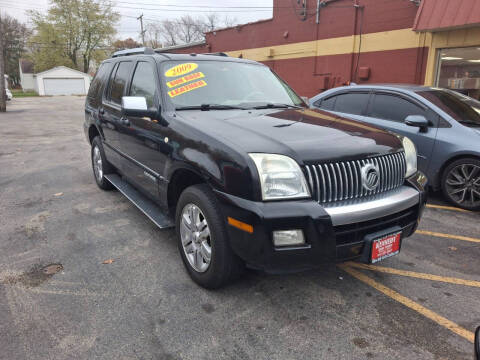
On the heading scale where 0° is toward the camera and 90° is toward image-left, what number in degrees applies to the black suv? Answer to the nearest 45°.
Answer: approximately 315°

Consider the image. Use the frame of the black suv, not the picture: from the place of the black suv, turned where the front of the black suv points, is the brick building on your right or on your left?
on your left

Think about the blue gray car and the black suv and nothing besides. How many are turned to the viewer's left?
0

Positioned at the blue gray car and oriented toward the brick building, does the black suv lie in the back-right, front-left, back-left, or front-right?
back-left

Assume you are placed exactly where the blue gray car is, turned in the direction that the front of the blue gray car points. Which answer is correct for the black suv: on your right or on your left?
on your right

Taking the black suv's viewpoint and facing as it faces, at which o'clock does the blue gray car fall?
The blue gray car is roughly at 9 o'clock from the black suv.
